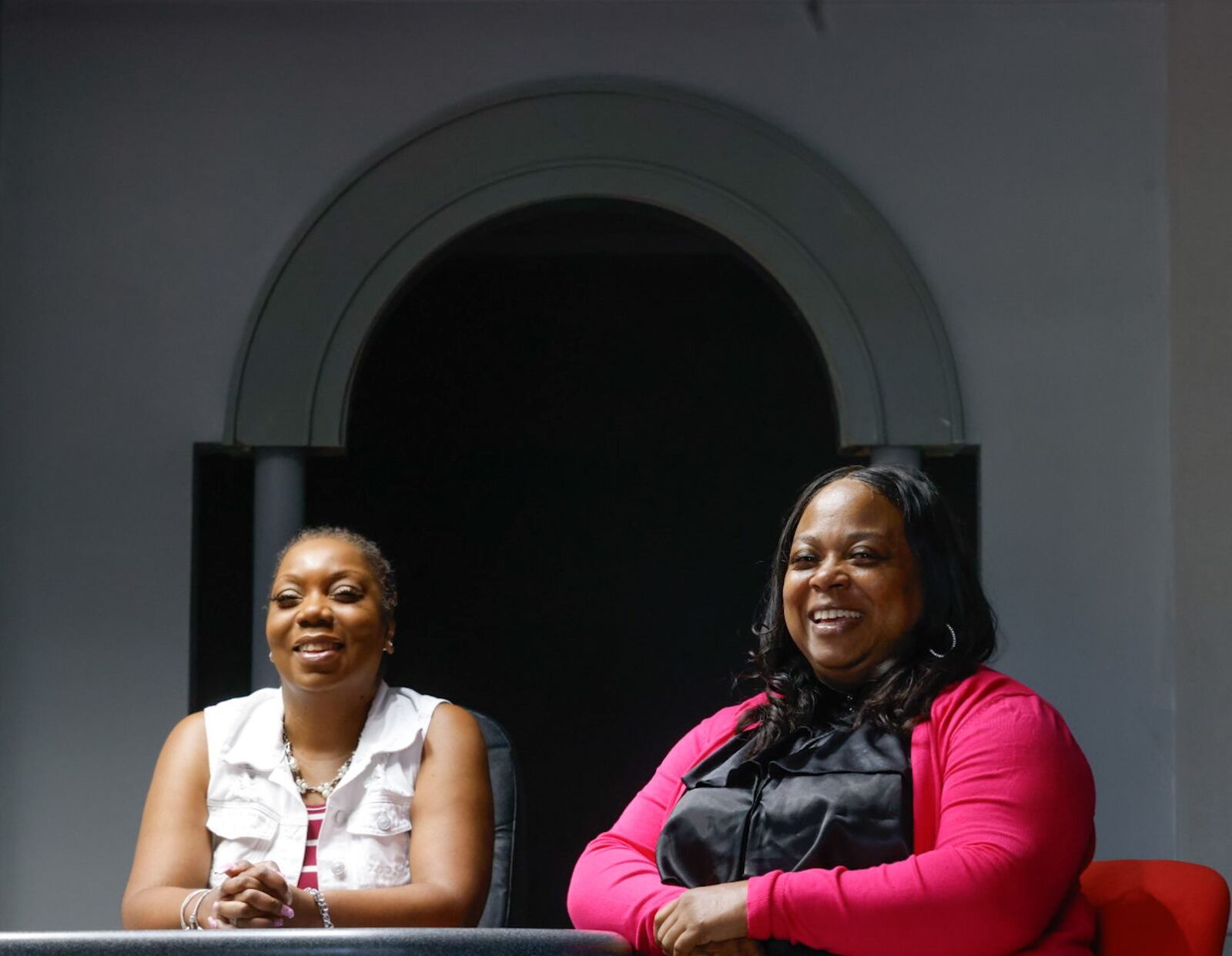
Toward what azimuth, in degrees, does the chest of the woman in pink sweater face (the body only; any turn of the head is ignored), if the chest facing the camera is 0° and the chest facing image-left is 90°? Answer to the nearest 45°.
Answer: approximately 45°

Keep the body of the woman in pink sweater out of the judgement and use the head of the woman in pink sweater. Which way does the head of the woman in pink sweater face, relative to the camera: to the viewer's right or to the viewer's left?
to the viewer's left

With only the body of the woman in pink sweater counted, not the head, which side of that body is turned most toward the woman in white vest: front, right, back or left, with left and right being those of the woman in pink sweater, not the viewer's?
right

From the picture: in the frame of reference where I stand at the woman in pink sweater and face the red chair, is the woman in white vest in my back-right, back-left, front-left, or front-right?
back-left

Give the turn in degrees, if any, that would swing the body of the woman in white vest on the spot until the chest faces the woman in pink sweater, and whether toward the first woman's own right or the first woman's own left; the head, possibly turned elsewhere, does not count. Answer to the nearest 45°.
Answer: approximately 45° to the first woman's own left
